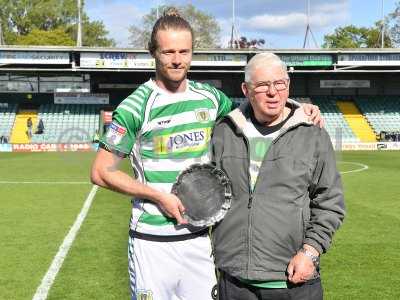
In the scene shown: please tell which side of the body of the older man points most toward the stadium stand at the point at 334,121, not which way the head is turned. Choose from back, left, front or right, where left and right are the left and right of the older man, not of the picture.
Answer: back

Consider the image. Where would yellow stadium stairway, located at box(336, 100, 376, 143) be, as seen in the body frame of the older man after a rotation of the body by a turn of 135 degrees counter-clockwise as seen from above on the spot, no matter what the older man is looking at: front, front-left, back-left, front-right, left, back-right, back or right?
front-left

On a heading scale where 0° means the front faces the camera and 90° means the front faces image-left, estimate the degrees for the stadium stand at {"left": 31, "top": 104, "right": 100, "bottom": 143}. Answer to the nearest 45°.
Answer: approximately 0°

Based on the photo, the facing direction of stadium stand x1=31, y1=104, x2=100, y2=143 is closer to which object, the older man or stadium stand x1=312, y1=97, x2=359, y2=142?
the older man

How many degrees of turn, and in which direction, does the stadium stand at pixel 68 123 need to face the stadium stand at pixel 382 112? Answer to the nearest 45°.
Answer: approximately 90° to its left

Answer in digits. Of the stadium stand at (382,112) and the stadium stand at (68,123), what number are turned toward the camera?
2

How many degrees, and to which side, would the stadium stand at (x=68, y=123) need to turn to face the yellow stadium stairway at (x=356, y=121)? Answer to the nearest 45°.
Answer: approximately 90° to its left
